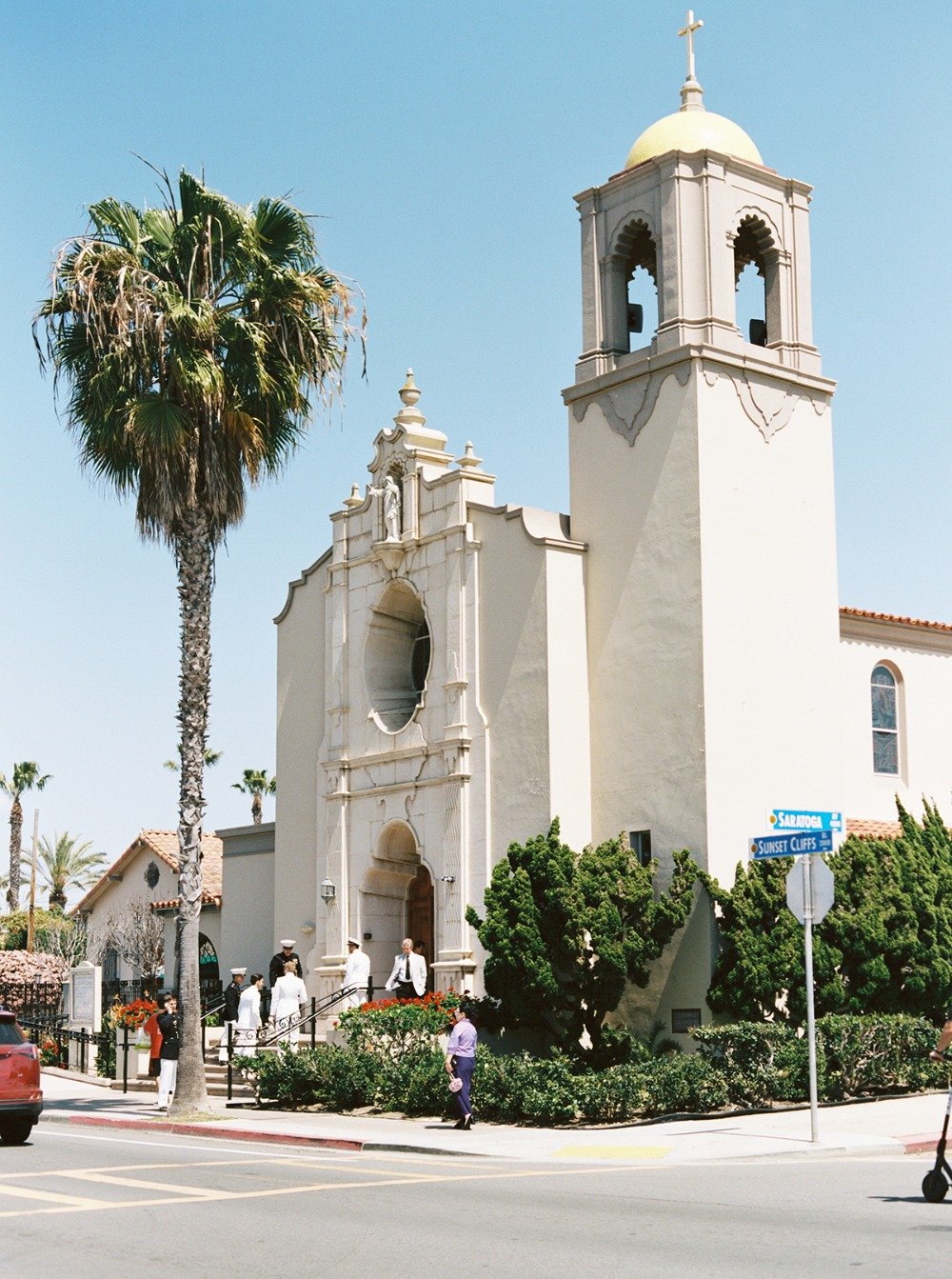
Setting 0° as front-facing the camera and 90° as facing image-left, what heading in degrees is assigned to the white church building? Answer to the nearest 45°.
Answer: approximately 45°

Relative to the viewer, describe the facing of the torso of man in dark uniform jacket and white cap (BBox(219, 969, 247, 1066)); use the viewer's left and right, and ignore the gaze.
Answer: facing to the right of the viewer

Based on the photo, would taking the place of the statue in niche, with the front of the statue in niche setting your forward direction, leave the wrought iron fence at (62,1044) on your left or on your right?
on your right

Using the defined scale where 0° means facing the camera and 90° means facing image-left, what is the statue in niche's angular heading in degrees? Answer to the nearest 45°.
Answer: approximately 45°

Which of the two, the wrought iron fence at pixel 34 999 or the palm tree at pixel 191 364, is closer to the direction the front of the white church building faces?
the palm tree

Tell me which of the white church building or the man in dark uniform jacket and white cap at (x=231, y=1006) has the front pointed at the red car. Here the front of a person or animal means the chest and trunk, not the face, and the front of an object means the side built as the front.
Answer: the white church building

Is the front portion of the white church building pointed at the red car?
yes

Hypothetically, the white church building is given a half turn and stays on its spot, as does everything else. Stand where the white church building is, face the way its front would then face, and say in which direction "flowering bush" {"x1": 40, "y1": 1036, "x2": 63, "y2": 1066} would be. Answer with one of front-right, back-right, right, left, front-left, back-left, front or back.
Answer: left
